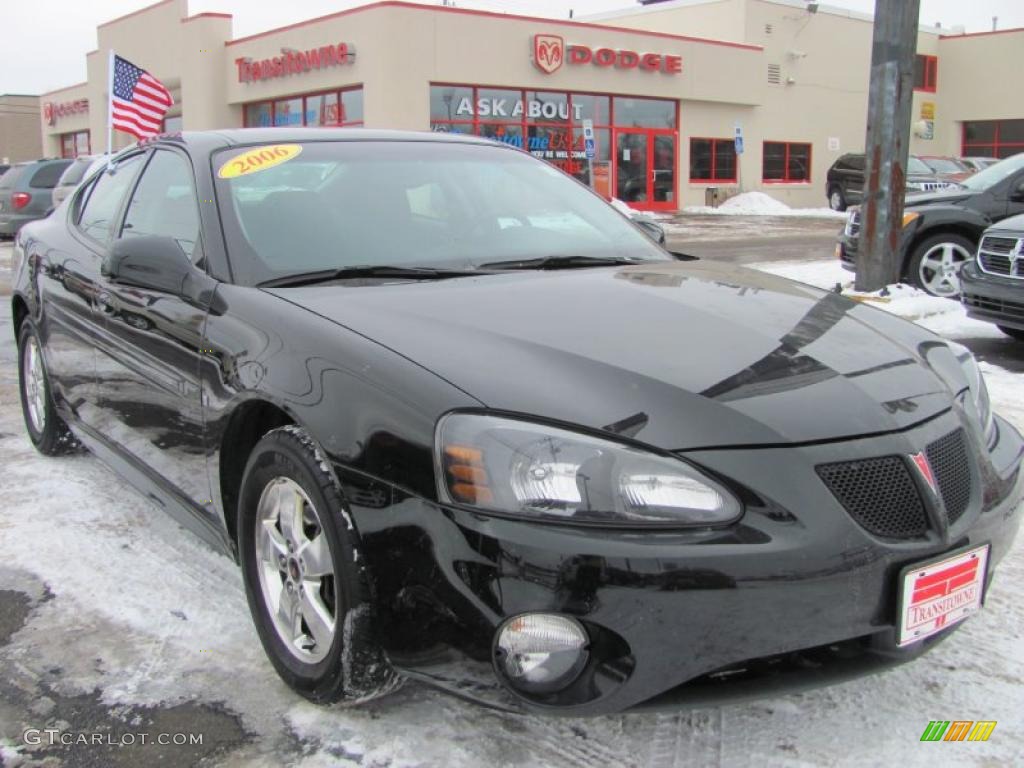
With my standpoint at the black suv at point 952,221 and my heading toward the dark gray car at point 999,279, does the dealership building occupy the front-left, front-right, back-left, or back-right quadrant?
back-right

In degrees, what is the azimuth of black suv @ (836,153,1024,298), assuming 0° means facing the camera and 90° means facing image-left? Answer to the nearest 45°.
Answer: approximately 45°

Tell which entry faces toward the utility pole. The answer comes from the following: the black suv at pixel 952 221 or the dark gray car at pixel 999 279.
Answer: the black suv at pixel 952 221

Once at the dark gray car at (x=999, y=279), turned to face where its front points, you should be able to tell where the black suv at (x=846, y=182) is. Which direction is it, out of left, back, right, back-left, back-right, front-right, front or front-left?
back-right

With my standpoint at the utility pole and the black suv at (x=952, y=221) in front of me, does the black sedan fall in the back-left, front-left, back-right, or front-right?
back-right

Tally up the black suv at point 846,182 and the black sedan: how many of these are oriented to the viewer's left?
0

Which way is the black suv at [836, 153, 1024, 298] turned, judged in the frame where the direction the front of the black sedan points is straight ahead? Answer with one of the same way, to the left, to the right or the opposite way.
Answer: to the right

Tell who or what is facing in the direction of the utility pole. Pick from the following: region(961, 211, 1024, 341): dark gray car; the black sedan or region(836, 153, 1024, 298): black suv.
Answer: region(836, 153, 1024, 298): black suv

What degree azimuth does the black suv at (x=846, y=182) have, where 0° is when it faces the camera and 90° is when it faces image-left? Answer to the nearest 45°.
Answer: approximately 315°

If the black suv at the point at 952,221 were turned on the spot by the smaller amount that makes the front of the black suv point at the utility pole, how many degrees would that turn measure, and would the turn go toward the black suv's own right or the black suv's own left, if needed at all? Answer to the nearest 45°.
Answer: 0° — it already faces it

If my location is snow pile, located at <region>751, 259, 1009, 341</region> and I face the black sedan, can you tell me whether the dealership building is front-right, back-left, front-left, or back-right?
back-right

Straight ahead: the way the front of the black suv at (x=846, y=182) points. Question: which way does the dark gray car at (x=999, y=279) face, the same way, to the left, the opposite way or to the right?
to the right

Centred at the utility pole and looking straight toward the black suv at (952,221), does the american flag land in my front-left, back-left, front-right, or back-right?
back-left

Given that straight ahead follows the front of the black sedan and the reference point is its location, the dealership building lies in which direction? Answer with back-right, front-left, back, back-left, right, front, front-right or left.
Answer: back-left

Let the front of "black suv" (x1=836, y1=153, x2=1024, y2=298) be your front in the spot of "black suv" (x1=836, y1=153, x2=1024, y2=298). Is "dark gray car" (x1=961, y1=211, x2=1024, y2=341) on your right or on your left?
on your left
